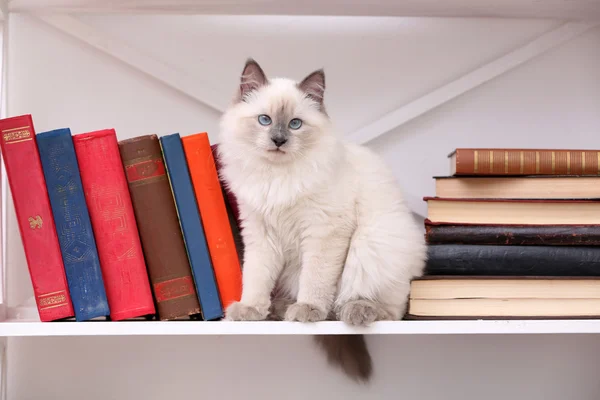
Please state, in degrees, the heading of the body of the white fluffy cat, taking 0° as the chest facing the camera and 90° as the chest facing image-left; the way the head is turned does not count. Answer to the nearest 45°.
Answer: approximately 45°
